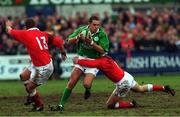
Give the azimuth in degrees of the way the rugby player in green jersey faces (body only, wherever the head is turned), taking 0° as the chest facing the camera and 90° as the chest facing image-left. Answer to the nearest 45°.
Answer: approximately 0°

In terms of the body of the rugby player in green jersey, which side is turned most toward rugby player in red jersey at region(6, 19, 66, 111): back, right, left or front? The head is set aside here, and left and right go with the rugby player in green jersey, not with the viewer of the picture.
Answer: right

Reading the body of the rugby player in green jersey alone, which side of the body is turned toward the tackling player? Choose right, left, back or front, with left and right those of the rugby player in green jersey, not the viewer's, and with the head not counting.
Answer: left
